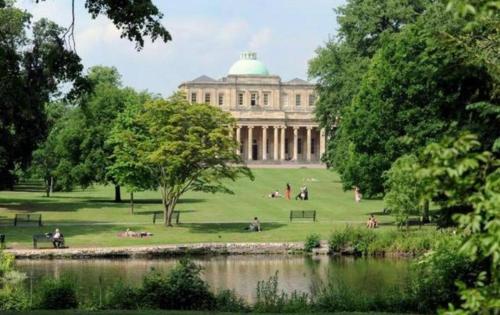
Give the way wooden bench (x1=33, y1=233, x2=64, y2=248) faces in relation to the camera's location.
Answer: facing the viewer

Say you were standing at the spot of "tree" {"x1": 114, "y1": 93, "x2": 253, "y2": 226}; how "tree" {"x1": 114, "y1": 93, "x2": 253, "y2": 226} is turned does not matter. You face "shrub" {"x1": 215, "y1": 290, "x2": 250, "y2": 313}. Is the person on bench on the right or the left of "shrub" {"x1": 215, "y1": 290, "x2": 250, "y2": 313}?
right

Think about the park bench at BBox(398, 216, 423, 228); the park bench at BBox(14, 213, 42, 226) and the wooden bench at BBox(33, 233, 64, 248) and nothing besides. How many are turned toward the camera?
3

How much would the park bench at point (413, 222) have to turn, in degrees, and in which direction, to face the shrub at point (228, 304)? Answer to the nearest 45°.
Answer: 0° — it already faces it

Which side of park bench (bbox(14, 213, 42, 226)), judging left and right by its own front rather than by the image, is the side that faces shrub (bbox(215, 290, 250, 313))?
front

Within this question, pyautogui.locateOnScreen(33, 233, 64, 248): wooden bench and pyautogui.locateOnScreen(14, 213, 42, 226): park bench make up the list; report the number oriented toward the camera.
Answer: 2

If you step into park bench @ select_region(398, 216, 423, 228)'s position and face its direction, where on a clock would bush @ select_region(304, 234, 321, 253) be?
The bush is roughly at 1 o'clock from the park bench.

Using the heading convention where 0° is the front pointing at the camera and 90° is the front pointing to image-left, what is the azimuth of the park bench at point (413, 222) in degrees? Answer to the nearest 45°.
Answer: approximately 0°

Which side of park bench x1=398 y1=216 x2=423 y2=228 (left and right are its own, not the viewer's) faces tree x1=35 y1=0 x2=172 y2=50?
front

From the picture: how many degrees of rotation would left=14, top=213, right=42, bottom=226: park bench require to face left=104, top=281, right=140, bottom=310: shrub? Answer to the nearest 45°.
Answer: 0° — it already faces it

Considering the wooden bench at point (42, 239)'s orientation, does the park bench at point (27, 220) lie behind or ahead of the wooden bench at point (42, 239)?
behind
